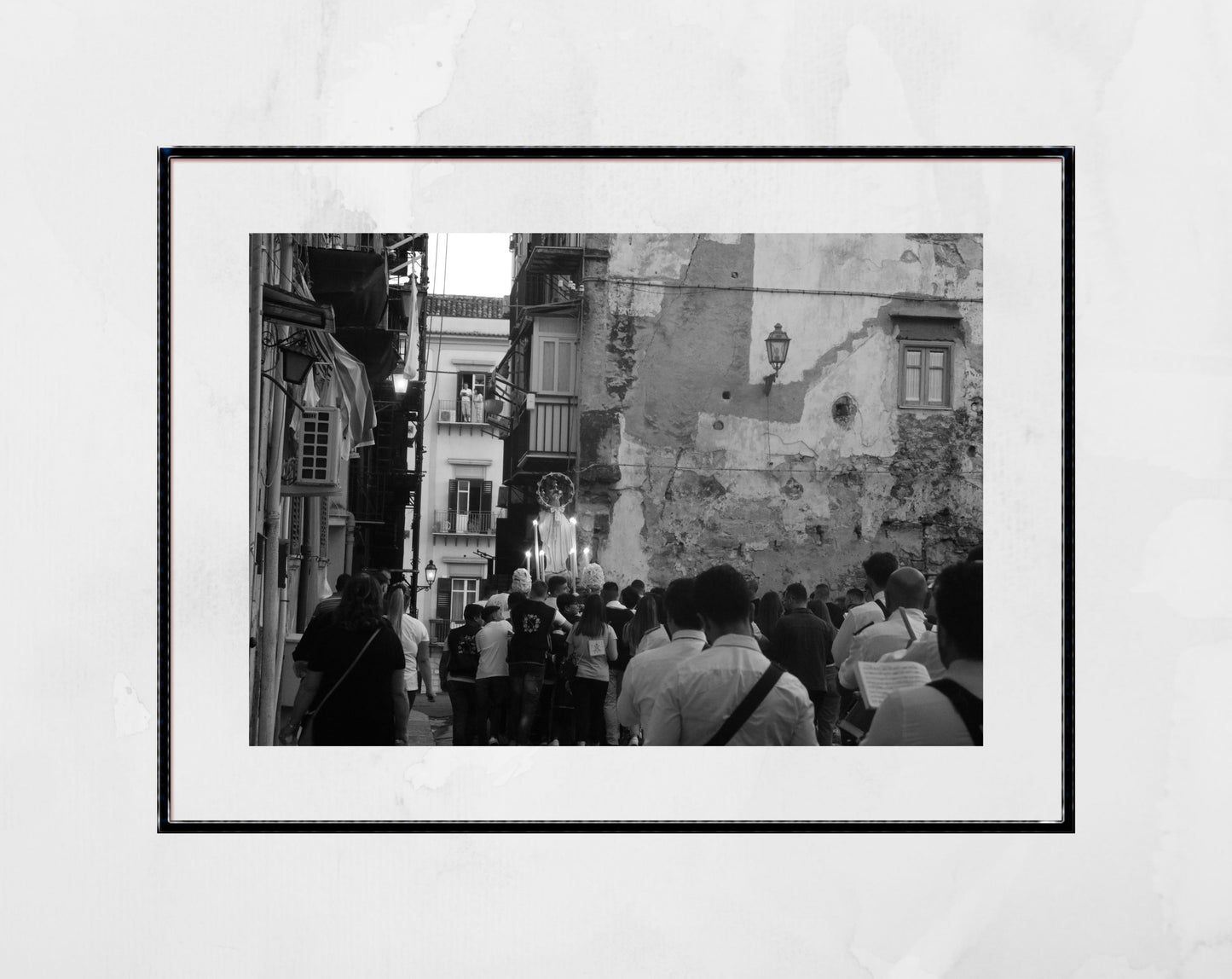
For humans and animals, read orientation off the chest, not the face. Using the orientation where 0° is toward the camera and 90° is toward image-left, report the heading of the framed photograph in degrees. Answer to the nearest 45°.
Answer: approximately 0°
